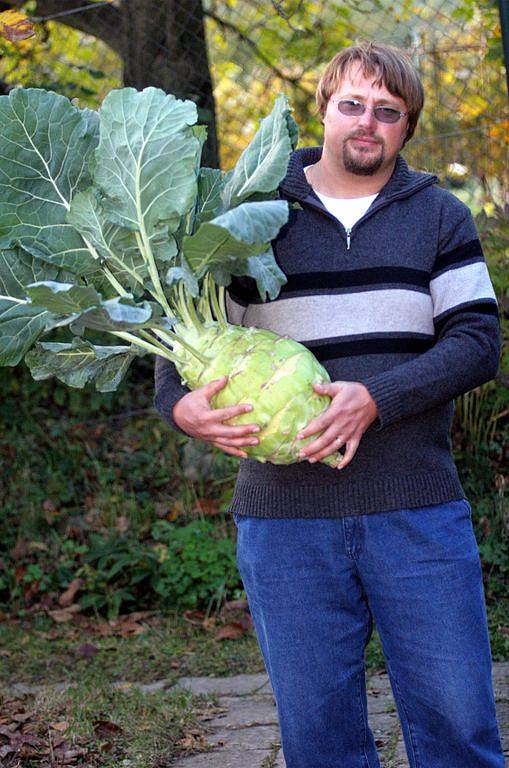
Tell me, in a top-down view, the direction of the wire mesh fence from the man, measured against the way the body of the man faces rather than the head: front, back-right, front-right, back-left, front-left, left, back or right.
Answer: back

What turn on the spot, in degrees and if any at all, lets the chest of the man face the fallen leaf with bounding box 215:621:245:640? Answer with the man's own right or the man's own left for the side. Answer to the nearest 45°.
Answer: approximately 180°

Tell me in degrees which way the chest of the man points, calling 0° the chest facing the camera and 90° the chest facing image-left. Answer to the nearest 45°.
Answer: approximately 0°
